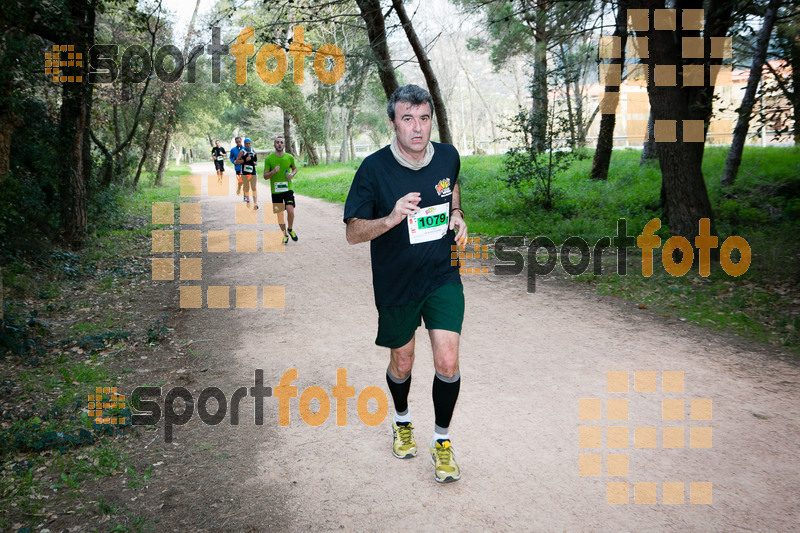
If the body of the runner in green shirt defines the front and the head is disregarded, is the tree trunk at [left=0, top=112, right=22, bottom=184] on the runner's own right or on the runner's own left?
on the runner's own right

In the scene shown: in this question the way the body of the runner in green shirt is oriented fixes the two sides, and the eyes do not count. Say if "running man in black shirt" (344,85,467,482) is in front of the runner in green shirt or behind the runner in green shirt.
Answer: in front

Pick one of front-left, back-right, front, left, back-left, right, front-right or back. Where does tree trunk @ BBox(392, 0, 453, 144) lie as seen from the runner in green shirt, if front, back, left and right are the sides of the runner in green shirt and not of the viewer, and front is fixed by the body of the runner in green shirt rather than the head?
back-left

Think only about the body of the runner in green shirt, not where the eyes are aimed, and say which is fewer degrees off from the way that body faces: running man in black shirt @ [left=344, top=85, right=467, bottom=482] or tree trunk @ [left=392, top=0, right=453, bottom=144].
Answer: the running man in black shirt

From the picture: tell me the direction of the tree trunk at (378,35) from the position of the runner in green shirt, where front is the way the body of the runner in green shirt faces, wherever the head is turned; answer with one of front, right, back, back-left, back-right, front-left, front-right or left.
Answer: back-left

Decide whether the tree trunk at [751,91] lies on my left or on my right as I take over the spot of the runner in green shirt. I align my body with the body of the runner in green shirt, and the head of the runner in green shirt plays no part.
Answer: on my left

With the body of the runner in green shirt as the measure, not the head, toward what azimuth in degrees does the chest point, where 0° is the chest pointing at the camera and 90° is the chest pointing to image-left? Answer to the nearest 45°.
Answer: approximately 0°

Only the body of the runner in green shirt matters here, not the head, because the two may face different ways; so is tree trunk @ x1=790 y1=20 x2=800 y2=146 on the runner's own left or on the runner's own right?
on the runner's own left
